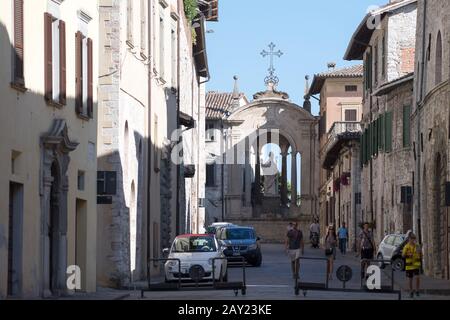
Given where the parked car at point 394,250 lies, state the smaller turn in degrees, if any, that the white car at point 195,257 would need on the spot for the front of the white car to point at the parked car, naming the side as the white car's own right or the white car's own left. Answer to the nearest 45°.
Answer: approximately 135° to the white car's own left

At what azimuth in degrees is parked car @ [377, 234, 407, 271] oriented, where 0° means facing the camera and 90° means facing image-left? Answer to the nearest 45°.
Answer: approximately 45°

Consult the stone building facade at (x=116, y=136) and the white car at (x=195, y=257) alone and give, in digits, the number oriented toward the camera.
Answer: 1

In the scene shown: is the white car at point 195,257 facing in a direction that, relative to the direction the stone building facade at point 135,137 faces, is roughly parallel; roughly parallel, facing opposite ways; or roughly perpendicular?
roughly perpendicular

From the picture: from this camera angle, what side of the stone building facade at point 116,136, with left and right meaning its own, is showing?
right

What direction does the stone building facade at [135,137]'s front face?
to the viewer's right

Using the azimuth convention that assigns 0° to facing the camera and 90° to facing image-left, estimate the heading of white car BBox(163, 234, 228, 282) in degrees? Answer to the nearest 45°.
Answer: approximately 0°

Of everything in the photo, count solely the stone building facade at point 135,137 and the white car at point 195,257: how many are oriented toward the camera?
1
